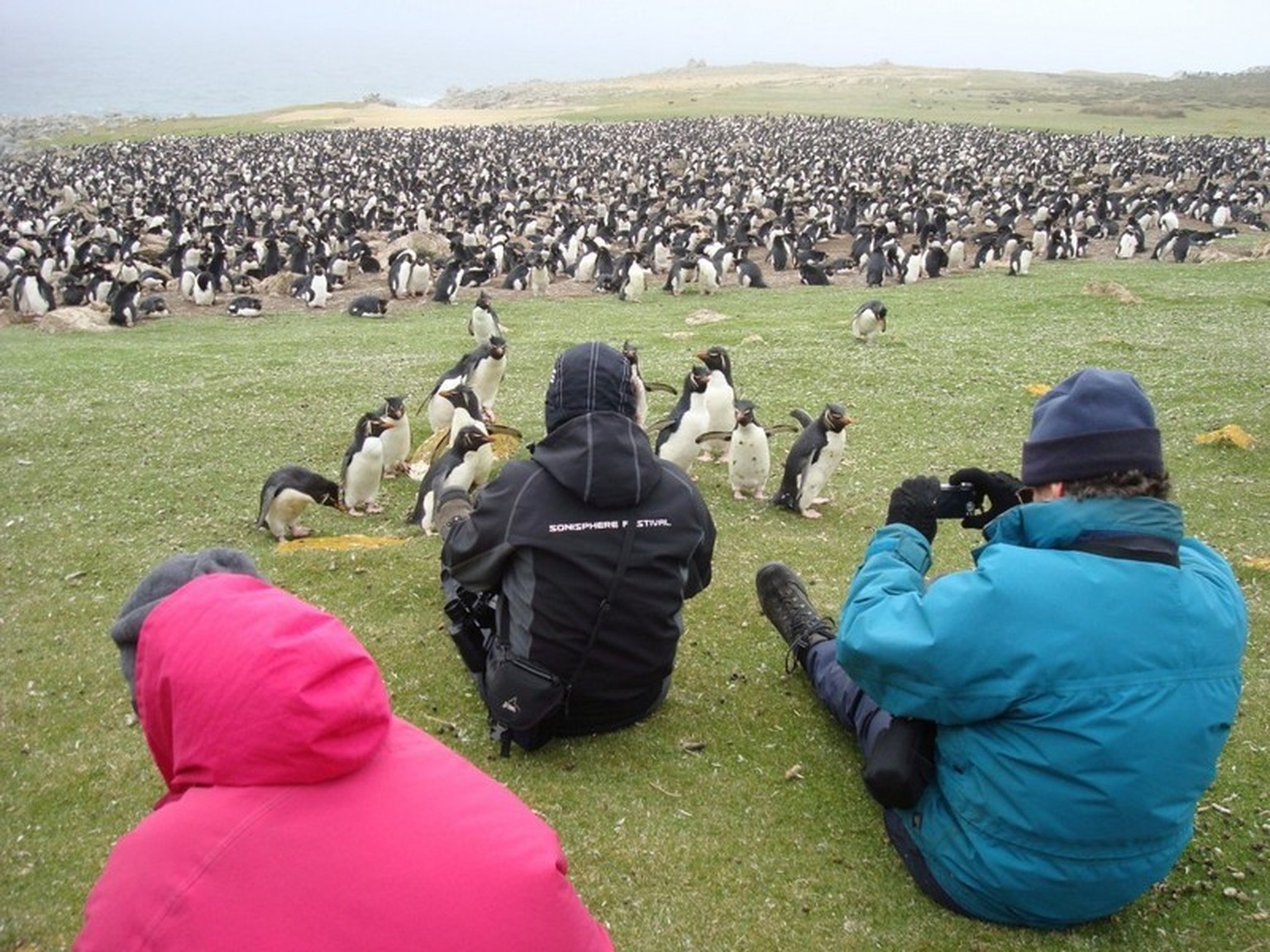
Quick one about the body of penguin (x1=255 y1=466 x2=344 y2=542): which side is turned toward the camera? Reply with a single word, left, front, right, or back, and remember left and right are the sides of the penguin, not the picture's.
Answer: right

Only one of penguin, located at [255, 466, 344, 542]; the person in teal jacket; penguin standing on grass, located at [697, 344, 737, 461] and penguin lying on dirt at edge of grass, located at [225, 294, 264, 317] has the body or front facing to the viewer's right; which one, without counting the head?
penguin, located at [255, 466, 344, 542]

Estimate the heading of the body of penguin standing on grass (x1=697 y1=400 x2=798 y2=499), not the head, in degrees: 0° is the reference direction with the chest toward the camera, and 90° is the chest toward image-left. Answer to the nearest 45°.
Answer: approximately 0°

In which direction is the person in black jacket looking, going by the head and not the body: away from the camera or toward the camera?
away from the camera

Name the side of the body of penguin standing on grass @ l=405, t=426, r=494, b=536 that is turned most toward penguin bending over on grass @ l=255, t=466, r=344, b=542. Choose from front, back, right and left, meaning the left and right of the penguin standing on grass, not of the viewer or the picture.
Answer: back

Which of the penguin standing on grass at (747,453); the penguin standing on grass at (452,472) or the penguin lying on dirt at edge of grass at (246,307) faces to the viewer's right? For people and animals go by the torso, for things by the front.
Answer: the penguin standing on grass at (452,472)

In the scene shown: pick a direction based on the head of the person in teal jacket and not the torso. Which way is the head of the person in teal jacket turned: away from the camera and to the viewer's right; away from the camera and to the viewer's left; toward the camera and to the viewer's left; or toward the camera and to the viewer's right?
away from the camera and to the viewer's left

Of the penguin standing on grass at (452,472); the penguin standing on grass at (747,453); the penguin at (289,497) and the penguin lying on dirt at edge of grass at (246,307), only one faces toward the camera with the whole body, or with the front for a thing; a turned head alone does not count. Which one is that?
the penguin standing on grass at (747,453)

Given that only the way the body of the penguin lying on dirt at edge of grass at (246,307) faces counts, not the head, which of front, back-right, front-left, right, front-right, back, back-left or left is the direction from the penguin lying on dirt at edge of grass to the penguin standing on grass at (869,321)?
back-left

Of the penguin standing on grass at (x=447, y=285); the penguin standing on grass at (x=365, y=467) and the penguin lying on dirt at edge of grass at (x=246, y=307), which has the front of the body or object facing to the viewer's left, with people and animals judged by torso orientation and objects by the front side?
the penguin lying on dirt at edge of grass

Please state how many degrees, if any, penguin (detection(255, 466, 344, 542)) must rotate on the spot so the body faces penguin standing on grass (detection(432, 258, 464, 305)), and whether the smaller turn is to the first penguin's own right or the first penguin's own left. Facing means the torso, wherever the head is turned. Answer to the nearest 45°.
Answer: approximately 90° to the first penguin's own left

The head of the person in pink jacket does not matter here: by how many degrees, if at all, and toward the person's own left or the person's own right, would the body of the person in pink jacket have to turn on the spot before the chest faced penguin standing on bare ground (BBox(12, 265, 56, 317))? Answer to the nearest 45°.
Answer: approximately 45° to the person's own right

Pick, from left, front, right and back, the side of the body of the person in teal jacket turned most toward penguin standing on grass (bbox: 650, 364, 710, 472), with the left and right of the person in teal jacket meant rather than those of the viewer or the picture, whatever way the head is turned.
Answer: front

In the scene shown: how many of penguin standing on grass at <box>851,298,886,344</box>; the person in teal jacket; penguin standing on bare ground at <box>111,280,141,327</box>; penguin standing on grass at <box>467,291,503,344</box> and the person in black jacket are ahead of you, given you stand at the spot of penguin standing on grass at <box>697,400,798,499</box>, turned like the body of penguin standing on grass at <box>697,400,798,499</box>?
2

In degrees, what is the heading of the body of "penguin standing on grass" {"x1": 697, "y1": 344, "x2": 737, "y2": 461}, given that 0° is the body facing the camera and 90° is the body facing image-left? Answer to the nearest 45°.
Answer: approximately 45°

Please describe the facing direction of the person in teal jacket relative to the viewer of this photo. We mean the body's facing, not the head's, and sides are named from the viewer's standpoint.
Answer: facing away from the viewer and to the left of the viewer
